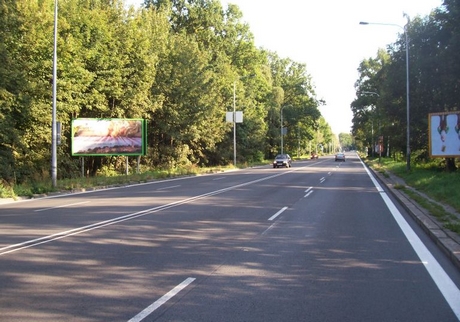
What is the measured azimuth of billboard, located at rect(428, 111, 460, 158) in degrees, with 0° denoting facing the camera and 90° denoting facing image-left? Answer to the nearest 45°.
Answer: approximately 0°

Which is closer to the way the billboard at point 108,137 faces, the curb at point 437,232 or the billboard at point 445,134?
the curb

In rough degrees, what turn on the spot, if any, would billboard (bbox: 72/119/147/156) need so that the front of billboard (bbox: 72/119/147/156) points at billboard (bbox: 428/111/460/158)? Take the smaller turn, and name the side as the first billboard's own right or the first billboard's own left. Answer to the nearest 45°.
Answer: approximately 45° to the first billboard's own left

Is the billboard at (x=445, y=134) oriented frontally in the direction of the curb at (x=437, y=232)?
yes

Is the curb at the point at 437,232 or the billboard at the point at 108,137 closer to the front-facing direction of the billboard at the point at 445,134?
the curb

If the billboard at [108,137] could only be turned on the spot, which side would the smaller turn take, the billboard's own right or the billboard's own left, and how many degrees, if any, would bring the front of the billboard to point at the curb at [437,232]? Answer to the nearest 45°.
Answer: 0° — it already faces it

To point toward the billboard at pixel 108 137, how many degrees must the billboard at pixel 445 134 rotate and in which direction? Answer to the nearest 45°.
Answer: approximately 90° to its right

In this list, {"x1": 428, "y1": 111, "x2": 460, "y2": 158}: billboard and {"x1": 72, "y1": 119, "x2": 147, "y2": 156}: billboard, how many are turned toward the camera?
2
